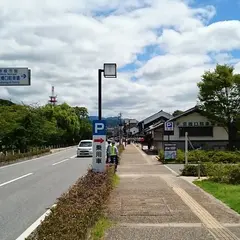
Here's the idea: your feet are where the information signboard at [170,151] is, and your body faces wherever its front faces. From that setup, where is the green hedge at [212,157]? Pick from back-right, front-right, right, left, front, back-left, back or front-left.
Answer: left

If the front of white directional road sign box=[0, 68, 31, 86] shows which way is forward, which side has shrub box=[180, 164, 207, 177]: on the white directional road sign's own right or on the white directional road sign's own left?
on the white directional road sign's own left

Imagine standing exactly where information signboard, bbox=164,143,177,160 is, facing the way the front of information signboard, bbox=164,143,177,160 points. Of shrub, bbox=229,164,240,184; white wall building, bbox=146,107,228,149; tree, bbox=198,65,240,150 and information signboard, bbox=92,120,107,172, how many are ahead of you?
2

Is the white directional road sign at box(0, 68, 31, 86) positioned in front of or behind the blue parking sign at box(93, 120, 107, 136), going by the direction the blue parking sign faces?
behind

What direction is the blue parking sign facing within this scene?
toward the camera

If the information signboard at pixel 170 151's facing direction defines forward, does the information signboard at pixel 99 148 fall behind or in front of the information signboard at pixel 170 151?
in front

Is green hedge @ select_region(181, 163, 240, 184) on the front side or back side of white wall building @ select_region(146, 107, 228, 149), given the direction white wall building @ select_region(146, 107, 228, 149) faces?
on the front side

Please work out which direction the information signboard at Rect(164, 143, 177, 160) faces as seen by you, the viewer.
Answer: facing the viewer
